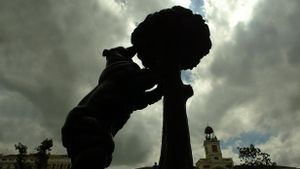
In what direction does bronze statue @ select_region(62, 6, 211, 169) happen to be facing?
to the viewer's right

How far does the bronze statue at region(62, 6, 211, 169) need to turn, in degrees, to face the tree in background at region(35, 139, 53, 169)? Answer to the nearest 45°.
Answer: approximately 90° to its left
